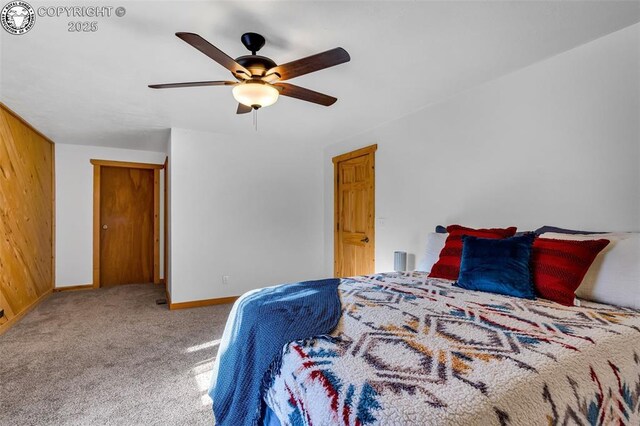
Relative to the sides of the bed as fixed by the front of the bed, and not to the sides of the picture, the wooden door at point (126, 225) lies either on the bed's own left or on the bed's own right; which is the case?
on the bed's own right

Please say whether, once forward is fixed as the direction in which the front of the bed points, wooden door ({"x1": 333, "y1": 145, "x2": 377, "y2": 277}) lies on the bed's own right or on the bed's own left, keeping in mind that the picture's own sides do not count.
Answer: on the bed's own right

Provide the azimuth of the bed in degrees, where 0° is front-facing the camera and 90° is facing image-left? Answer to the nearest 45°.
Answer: approximately 45°
